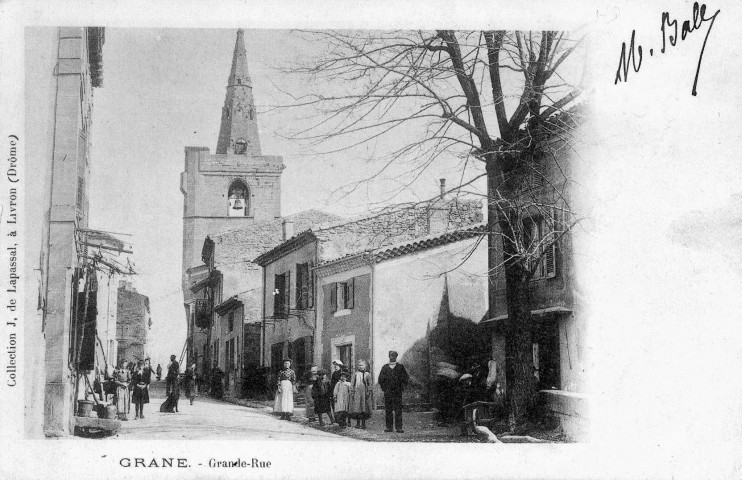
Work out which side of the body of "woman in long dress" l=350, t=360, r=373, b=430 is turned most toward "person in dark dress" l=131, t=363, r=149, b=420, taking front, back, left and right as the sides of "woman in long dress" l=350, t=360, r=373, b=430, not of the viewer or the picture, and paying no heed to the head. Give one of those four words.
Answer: right

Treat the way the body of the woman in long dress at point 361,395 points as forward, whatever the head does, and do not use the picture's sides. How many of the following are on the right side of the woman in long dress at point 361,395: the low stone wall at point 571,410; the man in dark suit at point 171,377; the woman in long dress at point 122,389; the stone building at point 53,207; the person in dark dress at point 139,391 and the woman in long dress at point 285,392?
5

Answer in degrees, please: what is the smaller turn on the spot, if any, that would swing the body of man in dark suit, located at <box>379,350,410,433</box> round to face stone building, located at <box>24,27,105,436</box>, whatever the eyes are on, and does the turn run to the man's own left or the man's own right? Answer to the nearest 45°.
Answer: approximately 90° to the man's own right

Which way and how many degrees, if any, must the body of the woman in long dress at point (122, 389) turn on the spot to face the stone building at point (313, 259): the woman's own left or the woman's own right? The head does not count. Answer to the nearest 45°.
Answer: approximately 90° to the woman's own left

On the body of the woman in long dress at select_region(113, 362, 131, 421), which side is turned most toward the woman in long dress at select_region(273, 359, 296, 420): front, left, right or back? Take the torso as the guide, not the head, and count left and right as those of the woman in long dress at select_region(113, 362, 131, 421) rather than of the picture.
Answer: left

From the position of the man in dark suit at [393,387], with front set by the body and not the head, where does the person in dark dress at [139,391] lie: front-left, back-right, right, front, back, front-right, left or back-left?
right

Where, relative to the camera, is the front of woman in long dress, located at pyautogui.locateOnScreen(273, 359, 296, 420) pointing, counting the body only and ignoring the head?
toward the camera

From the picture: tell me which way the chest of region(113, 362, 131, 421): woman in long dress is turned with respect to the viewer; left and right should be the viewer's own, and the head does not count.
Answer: facing the viewer

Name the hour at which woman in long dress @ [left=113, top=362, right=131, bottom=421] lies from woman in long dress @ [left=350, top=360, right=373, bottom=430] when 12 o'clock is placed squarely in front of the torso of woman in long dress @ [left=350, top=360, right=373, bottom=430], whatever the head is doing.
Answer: woman in long dress @ [left=113, top=362, right=131, bottom=421] is roughly at 3 o'clock from woman in long dress @ [left=350, top=360, right=373, bottom=430].

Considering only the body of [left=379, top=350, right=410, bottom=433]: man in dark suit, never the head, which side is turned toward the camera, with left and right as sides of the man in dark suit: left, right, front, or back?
front

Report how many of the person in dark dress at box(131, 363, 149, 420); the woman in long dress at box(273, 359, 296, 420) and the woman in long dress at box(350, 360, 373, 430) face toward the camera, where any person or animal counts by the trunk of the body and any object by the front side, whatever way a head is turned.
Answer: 3

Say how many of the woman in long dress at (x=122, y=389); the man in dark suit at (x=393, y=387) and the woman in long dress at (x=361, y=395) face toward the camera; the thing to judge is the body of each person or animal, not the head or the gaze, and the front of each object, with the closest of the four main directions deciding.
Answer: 3

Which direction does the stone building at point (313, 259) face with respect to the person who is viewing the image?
facing the viewer and to the left of the viewer
